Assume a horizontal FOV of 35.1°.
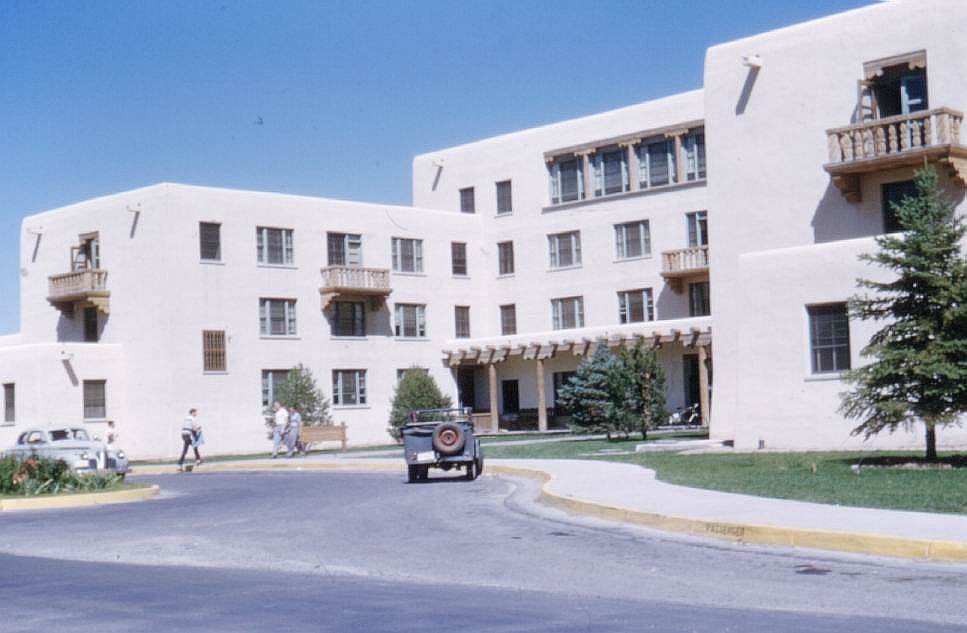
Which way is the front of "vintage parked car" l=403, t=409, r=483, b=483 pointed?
away from the camera

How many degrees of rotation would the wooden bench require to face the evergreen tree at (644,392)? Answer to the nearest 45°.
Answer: approximately 45° to its left

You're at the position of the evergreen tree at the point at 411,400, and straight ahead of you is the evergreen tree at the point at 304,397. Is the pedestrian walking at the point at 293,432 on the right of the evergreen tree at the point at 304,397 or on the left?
left

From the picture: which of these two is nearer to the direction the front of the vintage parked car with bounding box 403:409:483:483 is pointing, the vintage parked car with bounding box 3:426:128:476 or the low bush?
the vintage parked car

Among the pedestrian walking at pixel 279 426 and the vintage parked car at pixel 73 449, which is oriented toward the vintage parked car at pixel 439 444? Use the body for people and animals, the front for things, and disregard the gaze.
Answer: the vintage parked car at pixel 73 449

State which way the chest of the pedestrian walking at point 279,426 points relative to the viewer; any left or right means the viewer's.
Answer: facing to the left of the viewer

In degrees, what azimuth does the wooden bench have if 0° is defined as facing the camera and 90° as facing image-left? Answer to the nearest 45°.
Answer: approximately 0°

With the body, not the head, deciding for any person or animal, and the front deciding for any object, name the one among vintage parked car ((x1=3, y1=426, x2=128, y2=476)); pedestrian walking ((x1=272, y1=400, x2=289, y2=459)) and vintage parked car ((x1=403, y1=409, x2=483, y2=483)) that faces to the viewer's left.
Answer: the pedestrian walking
